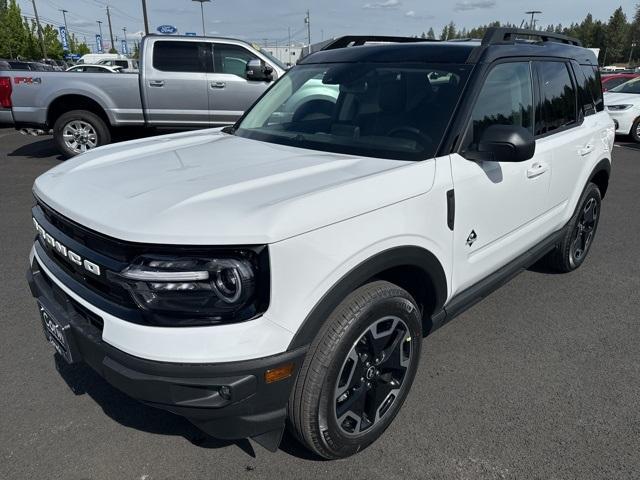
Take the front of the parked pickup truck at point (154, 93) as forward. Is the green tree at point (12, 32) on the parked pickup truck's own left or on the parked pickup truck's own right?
on the parked pickup truck's own left

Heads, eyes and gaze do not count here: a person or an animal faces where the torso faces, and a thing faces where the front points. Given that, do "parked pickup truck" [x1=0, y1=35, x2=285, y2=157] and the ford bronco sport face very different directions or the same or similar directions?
very different directions

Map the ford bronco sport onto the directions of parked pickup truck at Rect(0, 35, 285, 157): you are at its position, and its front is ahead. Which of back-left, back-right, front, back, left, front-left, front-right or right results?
right

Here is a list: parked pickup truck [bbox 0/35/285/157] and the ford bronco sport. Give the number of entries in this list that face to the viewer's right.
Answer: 1

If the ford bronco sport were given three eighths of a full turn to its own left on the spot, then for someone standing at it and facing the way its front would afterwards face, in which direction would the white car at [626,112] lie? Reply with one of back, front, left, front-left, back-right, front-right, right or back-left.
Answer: front-left

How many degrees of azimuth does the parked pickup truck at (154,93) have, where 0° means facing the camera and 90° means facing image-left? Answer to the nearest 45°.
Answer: approximately 270°

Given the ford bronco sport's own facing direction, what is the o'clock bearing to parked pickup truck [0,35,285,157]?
The parked pickup truck is roughly at 4 o'clock from the ford bronco sport.

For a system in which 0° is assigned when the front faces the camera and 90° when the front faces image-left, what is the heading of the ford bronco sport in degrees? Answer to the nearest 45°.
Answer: approximately 45°

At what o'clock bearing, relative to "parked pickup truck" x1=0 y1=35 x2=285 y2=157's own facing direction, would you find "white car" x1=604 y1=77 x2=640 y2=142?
The white car is roughly at 12 o'clock from the parked pickup truck.

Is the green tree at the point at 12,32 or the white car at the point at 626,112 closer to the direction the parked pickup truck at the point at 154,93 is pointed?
the white car

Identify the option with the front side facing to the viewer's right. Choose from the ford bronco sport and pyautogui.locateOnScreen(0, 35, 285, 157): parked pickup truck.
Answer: the parked pickup truck
